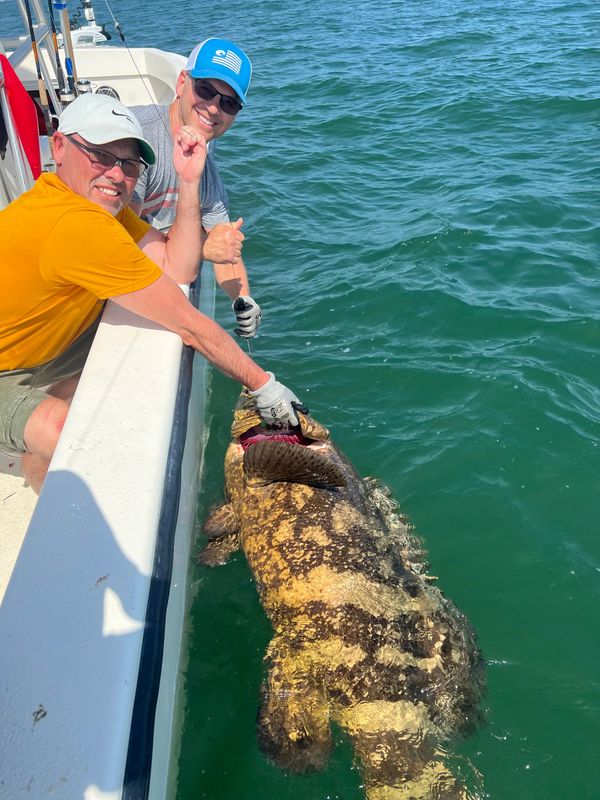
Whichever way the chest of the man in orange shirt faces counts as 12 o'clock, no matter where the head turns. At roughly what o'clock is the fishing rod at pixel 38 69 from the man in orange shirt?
The fishing rod is roughly at 9 o'clock from the man in orange shirt.

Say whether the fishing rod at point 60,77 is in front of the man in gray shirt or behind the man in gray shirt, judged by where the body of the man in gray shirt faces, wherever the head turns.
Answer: behind

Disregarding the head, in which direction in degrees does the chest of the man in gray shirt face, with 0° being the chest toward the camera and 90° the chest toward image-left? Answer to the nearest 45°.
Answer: approximately 315°

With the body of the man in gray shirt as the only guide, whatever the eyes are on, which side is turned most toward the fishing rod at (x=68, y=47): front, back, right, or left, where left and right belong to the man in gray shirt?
back

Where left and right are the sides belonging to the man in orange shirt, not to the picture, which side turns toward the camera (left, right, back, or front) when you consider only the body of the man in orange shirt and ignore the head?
right

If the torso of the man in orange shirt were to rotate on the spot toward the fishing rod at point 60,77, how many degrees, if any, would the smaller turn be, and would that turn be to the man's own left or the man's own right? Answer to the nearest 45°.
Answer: approximately 90° to the man's own left

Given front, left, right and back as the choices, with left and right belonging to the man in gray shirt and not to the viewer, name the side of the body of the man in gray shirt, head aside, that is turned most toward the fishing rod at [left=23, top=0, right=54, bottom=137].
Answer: back
